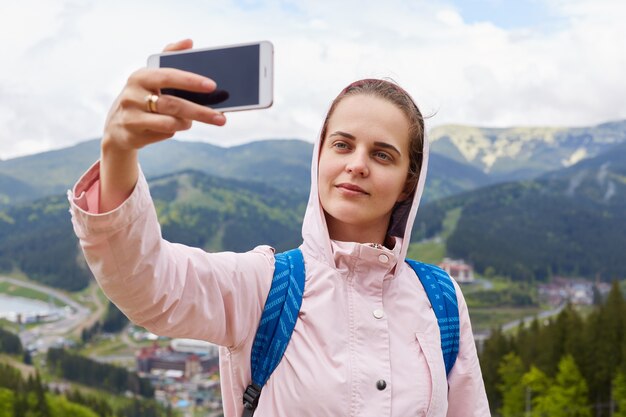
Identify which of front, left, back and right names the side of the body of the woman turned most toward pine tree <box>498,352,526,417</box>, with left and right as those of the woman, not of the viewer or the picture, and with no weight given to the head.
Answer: back

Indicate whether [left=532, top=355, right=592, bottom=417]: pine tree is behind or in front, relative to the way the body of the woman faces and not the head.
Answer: behind

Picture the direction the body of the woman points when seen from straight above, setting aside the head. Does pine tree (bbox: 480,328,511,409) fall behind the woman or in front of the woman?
behind

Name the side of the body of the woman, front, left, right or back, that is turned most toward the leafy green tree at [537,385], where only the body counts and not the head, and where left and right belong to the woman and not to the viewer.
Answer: back

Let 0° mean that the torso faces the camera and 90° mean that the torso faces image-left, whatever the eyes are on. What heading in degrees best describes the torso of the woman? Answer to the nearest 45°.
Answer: approximately 0°
